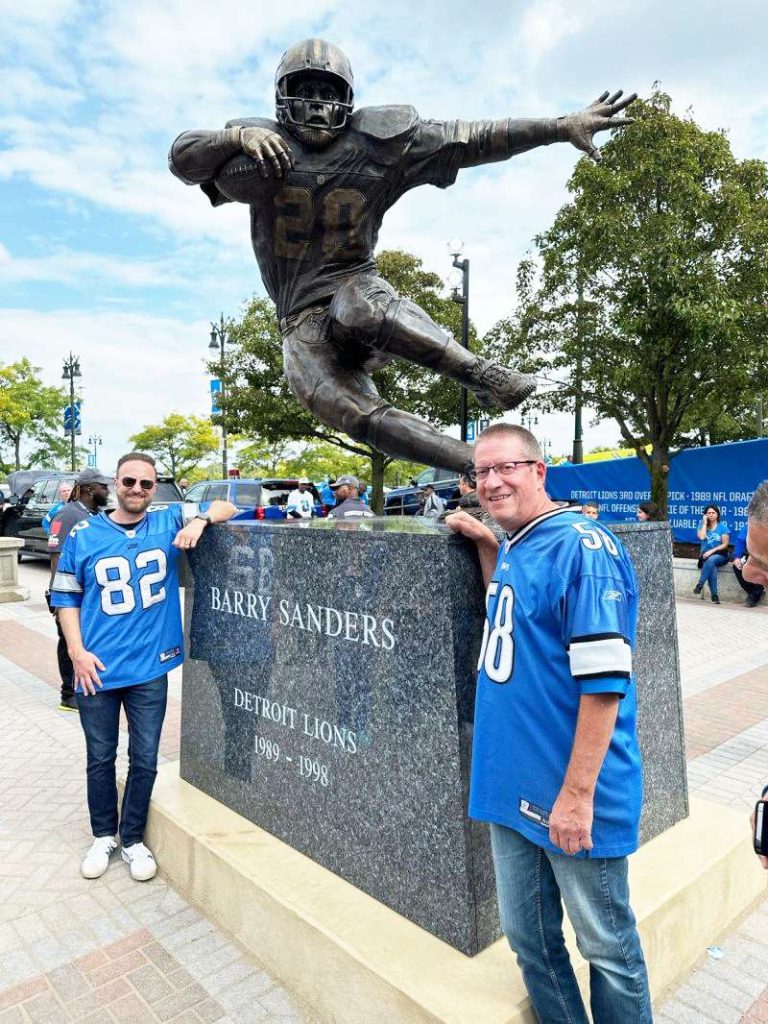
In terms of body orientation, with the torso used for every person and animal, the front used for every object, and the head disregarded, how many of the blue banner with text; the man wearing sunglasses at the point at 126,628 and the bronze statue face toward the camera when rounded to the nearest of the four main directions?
3

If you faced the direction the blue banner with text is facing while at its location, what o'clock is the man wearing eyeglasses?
The man wearing eyeglasses is roughly at 12 o'clock from the blue banner with text.

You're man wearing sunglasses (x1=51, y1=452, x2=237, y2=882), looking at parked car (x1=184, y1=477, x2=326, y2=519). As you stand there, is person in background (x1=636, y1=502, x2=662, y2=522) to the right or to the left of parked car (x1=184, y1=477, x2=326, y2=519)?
right

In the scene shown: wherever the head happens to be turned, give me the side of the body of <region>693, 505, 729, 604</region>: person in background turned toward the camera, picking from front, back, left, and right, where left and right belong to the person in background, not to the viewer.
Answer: front

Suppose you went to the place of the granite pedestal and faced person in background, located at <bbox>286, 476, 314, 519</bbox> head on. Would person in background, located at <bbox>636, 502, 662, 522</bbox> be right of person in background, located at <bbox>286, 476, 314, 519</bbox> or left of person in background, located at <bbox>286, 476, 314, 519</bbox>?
right

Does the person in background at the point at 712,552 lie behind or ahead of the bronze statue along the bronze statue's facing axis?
behind

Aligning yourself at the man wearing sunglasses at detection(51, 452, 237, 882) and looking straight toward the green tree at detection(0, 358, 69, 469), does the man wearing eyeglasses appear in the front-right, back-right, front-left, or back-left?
back-right

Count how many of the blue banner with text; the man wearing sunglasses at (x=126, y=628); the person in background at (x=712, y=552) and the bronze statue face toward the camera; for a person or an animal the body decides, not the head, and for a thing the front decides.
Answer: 4

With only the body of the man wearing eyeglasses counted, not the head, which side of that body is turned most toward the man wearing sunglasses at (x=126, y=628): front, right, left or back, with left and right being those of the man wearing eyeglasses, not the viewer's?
right

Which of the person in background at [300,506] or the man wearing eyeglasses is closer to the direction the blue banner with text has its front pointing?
the man wearing eyeglasses

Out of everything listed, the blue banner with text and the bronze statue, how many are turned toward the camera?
2

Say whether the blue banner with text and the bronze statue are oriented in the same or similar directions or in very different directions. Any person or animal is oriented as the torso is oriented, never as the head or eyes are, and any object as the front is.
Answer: same or similar directions

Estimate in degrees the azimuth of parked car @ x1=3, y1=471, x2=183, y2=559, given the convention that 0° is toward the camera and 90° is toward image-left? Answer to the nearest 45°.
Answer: approximately 45°

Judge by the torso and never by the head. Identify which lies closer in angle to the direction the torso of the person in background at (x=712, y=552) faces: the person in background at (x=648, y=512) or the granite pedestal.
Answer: the granite pedestal

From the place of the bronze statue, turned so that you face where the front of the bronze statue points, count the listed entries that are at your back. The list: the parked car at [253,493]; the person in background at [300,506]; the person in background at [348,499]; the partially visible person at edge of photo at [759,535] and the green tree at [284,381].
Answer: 4
